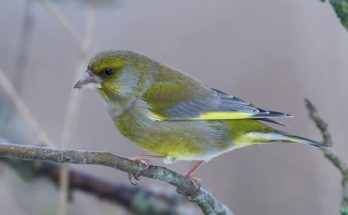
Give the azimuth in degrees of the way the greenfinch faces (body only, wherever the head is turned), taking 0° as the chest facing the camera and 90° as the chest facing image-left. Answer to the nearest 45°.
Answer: approximately 90°

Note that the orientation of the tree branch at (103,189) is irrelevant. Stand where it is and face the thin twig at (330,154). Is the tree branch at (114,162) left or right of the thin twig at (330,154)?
right

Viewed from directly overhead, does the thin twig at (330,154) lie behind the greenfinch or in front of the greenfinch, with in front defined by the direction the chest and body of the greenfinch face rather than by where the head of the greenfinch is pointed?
behind
